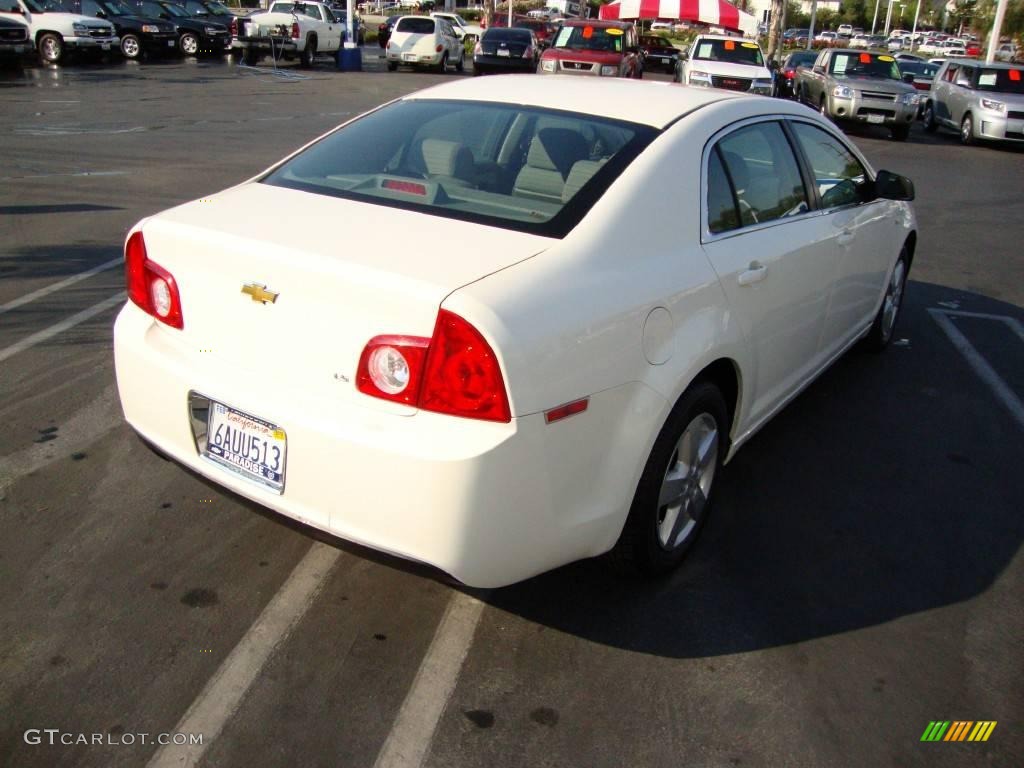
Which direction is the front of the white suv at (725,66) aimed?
toward the camera

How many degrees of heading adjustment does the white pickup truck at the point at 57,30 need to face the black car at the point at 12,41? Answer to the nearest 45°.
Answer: approximately 45° to its right

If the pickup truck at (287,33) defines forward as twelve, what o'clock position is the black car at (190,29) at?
The black car is roughly at 8 o'clock from the pickup truck.

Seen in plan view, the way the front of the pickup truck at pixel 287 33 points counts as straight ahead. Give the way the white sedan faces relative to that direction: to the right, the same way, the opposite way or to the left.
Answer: the same way

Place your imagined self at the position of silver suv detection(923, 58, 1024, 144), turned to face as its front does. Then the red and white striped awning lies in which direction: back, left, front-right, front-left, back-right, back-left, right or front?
back

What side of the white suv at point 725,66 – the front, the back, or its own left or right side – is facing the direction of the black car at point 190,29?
right

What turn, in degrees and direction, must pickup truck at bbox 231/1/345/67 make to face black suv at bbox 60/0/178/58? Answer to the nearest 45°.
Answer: approximately 135° to its left

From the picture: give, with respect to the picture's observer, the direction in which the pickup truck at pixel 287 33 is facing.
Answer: facing away from the viewer and to the right of the viewer

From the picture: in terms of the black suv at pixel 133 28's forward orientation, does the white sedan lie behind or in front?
in front

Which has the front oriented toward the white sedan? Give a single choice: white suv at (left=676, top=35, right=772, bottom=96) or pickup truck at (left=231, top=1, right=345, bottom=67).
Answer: the white suv

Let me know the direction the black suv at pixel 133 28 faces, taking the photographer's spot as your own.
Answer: facing the viewer and to the right of the viewer

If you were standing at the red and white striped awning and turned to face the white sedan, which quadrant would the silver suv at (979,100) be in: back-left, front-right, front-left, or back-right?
front-left

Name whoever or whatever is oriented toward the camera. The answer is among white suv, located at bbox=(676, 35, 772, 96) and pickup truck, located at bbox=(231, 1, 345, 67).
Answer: the white suv

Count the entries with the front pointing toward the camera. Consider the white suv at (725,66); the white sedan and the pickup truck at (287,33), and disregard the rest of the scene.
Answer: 1

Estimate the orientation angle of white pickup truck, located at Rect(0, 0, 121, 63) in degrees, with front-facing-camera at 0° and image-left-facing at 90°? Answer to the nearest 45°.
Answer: approximately 315°

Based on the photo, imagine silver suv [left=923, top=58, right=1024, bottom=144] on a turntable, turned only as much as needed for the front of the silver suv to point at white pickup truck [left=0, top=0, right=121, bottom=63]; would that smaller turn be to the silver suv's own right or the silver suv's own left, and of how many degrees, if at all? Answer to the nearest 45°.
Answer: approximately 135° to the silver suv's own right

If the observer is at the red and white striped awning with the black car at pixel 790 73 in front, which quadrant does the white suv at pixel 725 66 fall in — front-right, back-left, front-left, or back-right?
front-right

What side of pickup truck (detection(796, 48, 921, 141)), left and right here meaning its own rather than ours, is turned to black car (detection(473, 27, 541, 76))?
back

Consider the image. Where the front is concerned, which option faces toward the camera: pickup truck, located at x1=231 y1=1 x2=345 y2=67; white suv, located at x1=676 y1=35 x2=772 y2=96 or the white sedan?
the white suv

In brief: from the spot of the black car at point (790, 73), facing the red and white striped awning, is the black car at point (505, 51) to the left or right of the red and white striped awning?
left

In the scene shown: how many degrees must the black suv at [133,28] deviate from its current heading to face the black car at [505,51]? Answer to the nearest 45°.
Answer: approximately 45° to its left
